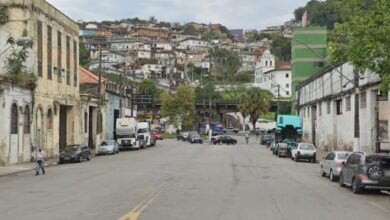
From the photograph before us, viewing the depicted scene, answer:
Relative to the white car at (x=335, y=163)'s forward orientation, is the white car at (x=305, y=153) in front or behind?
in front

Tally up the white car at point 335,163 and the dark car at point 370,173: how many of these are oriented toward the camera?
0

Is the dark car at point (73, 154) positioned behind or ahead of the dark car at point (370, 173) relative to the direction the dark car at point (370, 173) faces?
ahead

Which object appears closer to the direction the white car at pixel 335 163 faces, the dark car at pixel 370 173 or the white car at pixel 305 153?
the white car

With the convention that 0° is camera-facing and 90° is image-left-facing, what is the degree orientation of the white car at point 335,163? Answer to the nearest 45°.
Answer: approximately 135°

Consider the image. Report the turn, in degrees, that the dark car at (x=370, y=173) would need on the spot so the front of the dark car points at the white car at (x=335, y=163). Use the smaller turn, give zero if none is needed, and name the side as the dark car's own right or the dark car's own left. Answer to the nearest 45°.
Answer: approximately 45° to the dark car's own right

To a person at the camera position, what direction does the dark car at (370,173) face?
facing away from the viewer and to the left of the viewer

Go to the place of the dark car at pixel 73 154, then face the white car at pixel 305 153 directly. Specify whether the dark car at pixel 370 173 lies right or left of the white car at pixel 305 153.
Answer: right

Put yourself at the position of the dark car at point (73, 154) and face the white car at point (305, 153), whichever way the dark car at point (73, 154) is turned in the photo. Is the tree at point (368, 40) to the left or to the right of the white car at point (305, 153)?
right

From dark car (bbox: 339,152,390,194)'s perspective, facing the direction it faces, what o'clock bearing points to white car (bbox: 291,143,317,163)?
The white car is roughly at 1 o'clock from the dark car.

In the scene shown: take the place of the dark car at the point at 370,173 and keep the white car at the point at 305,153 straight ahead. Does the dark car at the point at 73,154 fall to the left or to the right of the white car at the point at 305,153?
left
